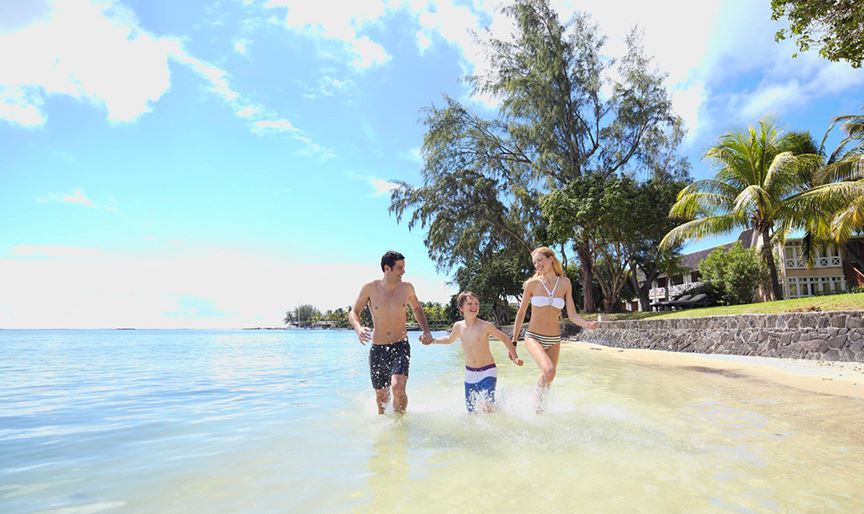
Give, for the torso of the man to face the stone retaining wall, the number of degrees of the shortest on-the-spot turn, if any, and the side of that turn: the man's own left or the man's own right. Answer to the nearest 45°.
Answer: approximately 135° to the man's own left

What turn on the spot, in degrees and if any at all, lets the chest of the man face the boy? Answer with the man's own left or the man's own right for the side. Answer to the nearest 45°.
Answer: approximately 90° to the man's own left

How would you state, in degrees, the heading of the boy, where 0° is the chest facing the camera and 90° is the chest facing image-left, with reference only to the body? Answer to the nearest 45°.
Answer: approximately 0°

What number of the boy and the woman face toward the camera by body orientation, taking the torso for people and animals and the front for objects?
2

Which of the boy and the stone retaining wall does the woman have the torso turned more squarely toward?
the boy

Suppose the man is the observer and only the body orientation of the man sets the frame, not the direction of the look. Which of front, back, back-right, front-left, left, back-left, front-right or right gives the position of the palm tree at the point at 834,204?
back-left

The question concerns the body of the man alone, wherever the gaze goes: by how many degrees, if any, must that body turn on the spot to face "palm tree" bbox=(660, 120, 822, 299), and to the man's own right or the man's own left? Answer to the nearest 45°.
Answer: approximately 135° to the man's own left

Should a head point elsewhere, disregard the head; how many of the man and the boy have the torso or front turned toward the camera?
2

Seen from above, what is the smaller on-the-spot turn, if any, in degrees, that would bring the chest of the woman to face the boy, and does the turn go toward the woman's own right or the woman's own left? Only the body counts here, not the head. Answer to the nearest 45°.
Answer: approximately 45° to the woman's own right
